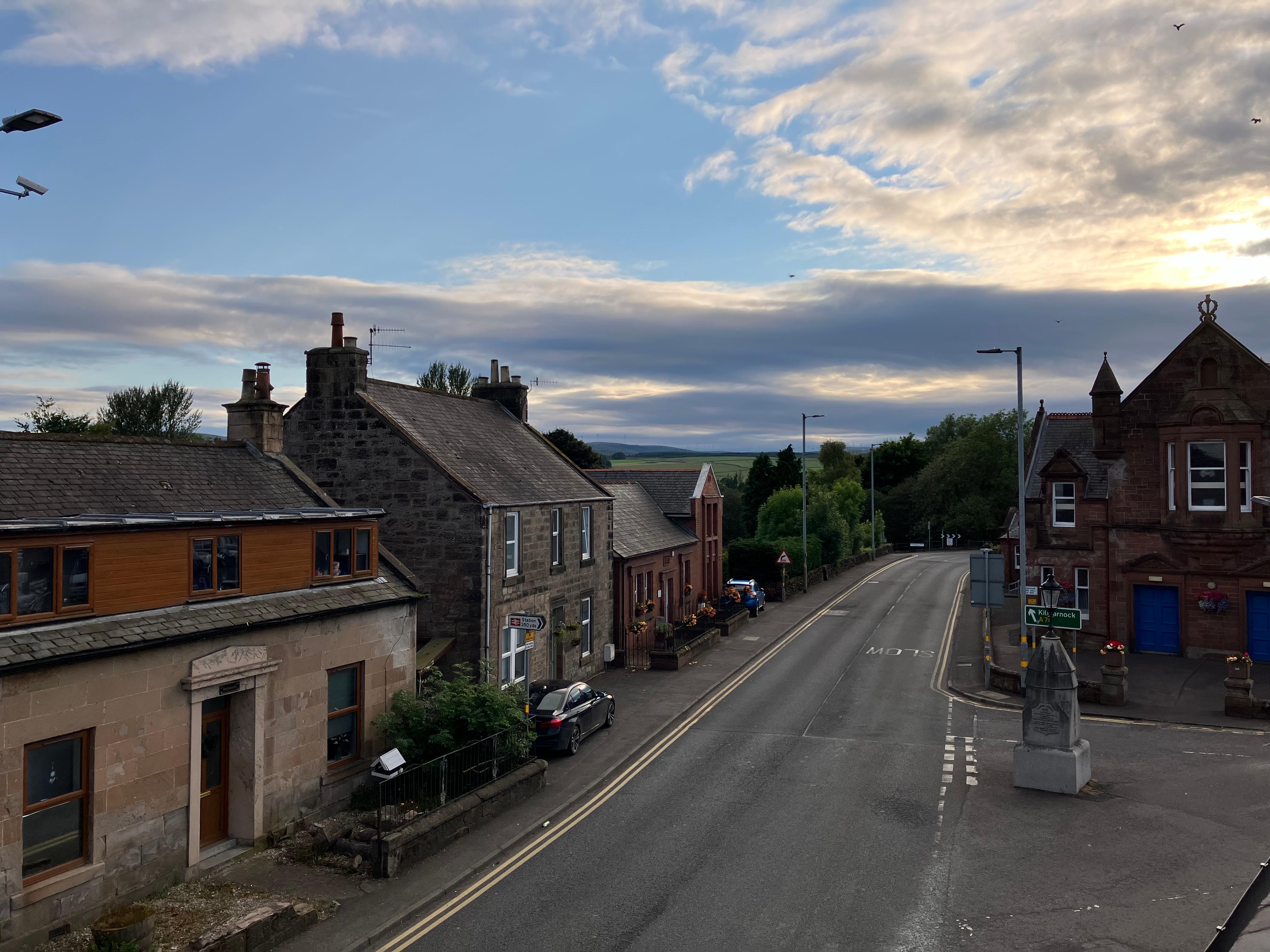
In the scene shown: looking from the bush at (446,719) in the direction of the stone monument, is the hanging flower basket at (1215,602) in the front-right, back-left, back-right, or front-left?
front-left

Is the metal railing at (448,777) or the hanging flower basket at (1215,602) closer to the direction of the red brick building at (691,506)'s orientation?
the hanging flower basket

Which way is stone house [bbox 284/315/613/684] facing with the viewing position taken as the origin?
facing the viewer and to the right of the viewer

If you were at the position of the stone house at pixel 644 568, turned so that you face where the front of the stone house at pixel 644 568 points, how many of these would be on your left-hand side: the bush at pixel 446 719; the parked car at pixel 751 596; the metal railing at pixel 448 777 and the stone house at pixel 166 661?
1

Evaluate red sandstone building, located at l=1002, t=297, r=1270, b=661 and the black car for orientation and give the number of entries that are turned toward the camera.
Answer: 1

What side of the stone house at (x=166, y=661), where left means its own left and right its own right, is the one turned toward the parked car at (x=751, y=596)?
left

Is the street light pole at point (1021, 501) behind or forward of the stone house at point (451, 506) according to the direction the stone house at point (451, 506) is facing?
forward

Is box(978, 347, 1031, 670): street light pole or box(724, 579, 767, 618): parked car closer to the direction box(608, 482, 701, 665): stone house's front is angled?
the street light pole

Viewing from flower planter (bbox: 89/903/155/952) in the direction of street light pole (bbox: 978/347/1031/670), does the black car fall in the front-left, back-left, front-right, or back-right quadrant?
front-left

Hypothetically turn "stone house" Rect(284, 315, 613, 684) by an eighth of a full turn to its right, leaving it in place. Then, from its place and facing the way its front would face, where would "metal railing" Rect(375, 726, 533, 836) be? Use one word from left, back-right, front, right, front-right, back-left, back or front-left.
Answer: front

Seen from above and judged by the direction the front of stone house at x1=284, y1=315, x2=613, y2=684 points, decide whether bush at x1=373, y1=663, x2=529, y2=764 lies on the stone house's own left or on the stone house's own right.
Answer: on the stone house's own right

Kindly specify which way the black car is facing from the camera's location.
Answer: facing away from the viewer and to the right of the viewer

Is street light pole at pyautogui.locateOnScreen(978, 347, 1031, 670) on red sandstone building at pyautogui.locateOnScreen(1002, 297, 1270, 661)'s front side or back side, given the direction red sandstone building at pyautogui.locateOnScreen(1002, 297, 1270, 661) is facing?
on the front side

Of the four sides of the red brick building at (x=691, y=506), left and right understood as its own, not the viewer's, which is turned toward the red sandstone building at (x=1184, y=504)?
front

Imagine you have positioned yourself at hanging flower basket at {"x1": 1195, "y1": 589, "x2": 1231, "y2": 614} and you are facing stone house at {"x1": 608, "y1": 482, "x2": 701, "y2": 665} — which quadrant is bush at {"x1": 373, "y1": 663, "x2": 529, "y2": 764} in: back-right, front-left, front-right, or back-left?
front-left
